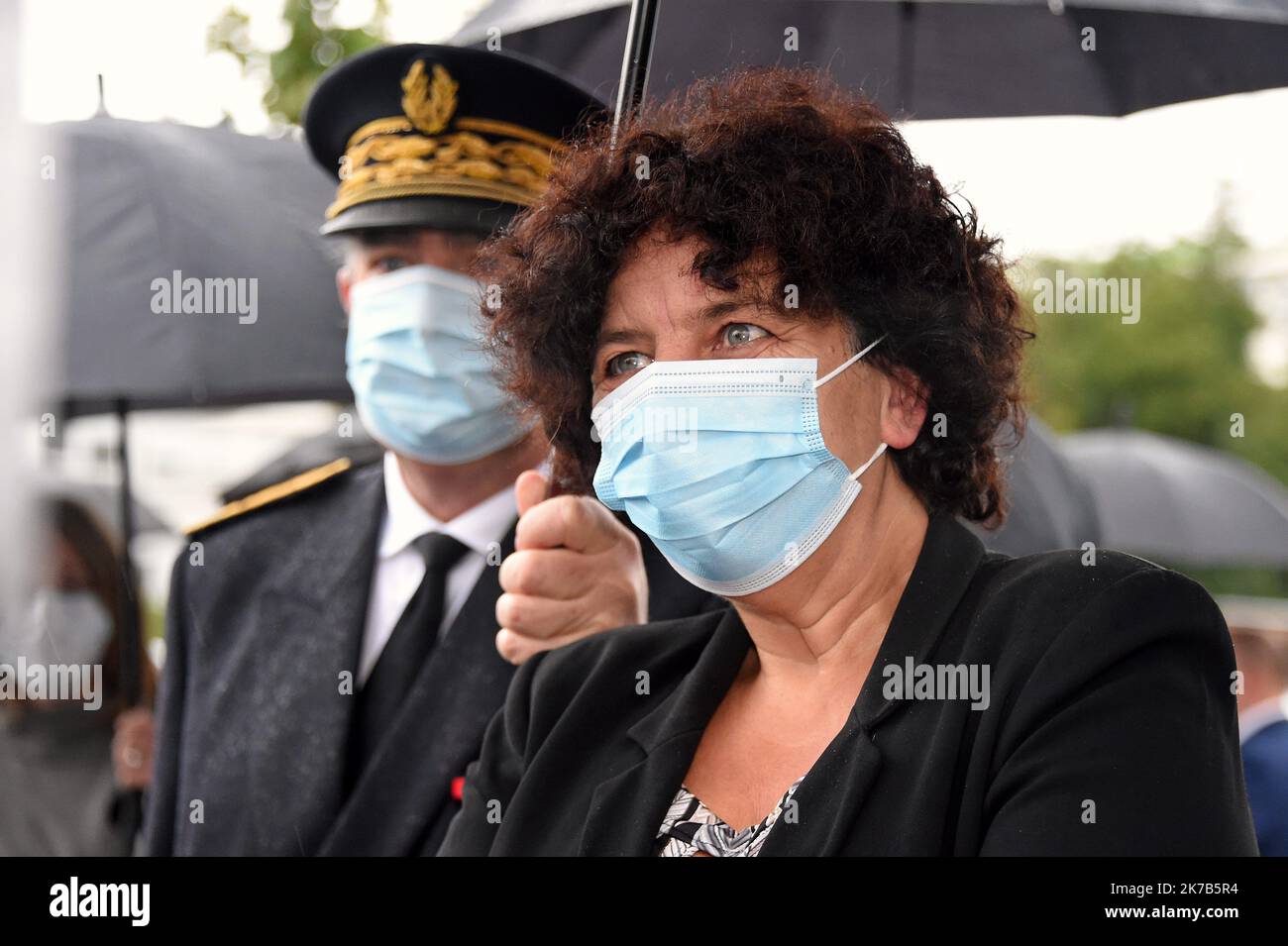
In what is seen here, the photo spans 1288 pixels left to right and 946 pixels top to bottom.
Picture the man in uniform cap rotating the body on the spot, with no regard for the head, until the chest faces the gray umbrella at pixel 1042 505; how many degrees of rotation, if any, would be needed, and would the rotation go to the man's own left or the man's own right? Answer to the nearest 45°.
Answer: approximately 135° to the man's own left

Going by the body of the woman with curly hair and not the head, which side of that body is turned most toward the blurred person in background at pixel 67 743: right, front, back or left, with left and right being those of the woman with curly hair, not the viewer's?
right

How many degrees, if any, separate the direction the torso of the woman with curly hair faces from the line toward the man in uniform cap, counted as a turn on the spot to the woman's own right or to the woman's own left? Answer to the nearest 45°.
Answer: approximately 90° to the woman's own right

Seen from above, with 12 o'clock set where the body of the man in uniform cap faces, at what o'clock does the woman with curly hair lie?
The woman with curly hair is roughly at 11 o'clock from the man in uniform cap.

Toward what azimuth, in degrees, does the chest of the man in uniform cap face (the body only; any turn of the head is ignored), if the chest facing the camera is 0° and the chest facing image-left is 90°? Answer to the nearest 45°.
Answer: approximately 0°

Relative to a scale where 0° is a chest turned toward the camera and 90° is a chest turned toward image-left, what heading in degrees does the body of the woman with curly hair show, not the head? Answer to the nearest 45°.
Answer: approximately 45°
